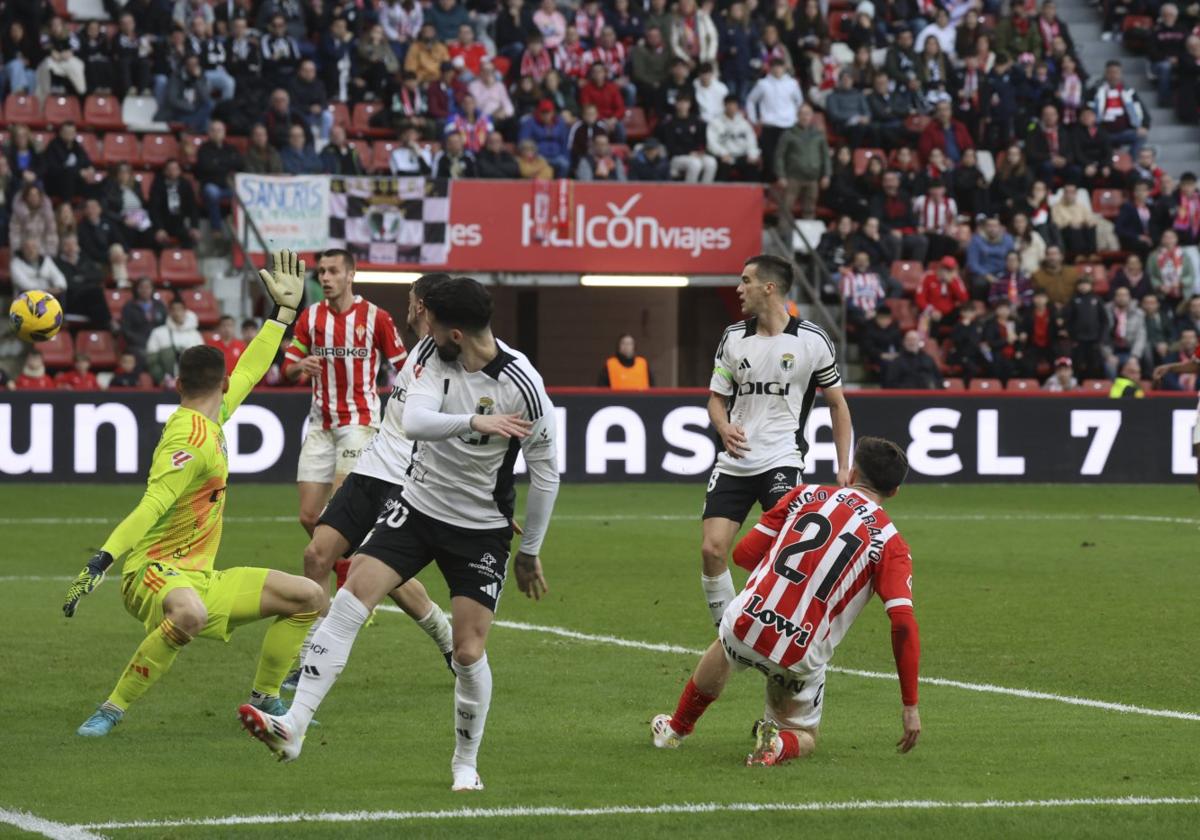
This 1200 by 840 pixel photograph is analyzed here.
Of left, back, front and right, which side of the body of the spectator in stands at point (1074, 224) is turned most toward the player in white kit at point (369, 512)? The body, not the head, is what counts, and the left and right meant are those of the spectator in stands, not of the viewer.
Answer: front

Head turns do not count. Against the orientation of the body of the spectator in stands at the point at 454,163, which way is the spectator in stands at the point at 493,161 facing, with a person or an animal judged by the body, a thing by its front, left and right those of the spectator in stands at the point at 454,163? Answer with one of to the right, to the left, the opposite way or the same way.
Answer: the same way

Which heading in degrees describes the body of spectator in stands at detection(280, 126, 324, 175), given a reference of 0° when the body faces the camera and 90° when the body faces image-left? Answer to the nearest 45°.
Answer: approximately 0°

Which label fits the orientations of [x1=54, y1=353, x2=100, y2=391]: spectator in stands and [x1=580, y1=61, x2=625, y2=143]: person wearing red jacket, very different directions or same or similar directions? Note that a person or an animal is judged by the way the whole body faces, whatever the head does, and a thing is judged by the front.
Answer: same or similar directions

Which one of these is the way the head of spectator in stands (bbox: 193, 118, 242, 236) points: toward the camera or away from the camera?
toward the camera

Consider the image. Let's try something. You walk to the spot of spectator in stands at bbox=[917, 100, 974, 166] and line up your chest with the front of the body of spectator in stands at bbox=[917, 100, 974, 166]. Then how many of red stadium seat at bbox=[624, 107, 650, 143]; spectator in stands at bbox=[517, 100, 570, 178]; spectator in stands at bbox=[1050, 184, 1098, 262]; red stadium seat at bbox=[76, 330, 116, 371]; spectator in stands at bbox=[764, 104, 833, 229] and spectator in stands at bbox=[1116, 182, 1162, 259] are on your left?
2

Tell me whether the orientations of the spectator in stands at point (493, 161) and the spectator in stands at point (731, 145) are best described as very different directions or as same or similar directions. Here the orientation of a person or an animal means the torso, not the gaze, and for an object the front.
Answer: same or similar directions

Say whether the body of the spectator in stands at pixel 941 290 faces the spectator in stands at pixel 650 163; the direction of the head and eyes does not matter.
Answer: no

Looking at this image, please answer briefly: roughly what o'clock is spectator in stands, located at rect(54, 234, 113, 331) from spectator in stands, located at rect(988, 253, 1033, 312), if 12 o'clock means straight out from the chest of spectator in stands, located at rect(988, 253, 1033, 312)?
spectator in stands, located at rect(54, 234, 113, 331) is roughly at 2 o'clock from spectator in stands, located at rect(988, 253, 1033, 312).

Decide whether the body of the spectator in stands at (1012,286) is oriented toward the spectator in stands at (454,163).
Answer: no

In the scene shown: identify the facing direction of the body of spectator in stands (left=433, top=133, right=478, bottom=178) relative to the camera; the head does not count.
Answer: toward the camera

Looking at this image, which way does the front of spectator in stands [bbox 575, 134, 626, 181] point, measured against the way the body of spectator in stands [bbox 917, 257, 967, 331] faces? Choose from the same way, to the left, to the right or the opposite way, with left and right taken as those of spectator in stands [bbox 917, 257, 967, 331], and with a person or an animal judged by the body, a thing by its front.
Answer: the same way

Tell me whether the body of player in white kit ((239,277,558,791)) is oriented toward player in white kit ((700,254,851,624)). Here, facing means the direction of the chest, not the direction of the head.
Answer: no

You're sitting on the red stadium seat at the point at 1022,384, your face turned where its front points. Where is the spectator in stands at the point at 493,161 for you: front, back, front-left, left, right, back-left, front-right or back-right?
right

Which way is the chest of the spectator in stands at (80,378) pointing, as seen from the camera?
toward the camera

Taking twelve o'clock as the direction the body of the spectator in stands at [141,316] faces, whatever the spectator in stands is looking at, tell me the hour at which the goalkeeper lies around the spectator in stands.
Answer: The goalkeeper is roughly at 12 o'clock from the spectator in stands.

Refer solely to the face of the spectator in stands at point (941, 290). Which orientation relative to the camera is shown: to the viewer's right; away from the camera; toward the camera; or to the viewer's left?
toward the camera

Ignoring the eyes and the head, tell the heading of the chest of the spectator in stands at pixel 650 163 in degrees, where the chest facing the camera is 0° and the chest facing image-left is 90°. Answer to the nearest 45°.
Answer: approximately 0°

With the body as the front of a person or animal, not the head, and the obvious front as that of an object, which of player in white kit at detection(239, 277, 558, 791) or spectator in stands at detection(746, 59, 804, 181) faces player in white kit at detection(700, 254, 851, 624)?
the spectator in stands

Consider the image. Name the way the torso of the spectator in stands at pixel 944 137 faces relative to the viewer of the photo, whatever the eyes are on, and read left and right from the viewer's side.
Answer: facing the viewer

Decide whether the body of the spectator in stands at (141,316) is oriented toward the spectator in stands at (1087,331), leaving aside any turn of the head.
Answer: no

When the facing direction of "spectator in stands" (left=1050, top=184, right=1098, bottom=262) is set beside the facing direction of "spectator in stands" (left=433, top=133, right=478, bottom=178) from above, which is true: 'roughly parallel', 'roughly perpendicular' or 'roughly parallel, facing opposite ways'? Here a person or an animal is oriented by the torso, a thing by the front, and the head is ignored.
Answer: roughly parallel
